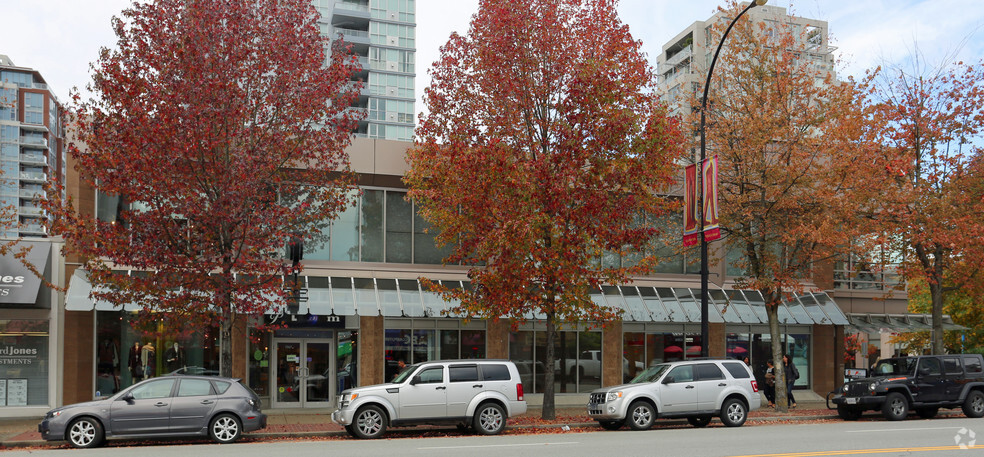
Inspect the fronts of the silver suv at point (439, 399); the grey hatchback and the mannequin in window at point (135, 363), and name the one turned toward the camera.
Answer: the mannequin in window

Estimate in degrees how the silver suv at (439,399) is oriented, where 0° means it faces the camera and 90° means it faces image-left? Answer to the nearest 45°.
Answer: approximately 90°

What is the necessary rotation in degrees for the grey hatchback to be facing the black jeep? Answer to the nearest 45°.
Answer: approximately 180°

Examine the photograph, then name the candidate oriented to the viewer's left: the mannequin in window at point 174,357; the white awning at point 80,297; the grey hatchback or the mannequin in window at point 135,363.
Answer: the grey hatchback

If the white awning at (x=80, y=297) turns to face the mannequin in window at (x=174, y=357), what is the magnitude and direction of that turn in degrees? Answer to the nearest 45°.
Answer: approximately 135° to its left

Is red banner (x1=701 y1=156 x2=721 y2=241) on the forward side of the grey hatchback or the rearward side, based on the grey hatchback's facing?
on the rearward side

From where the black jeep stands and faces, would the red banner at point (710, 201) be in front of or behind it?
in front

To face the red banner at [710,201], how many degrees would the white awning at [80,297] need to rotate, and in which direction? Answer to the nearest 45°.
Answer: approximately 45° to its left

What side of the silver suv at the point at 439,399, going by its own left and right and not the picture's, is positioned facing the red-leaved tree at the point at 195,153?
front

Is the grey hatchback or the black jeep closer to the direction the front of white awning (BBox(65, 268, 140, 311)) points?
the grey hatchback

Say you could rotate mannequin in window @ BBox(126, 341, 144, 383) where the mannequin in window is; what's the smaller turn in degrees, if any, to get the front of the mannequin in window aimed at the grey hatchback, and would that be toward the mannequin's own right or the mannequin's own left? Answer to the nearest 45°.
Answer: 0° — it already faces it

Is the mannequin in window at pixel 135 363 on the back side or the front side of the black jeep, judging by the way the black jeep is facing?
on the front side

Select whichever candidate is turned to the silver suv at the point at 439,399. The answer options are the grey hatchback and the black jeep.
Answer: the black jeep

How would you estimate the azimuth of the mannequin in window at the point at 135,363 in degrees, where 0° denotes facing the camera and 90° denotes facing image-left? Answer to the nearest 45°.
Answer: approximately 0°

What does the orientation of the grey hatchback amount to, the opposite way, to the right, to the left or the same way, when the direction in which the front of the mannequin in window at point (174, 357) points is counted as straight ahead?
to the right

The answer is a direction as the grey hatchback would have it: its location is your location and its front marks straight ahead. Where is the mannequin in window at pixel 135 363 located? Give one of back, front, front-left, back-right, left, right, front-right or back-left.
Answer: right
